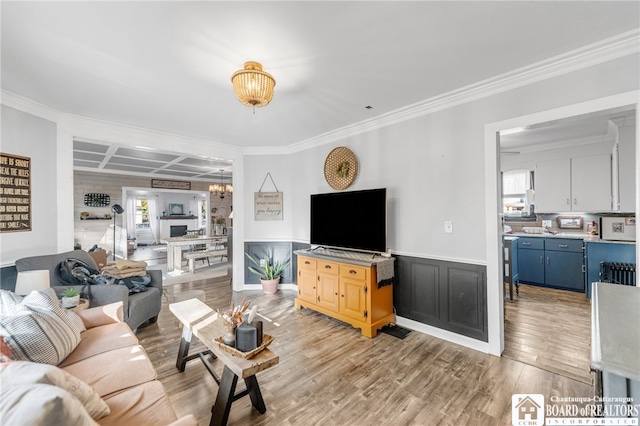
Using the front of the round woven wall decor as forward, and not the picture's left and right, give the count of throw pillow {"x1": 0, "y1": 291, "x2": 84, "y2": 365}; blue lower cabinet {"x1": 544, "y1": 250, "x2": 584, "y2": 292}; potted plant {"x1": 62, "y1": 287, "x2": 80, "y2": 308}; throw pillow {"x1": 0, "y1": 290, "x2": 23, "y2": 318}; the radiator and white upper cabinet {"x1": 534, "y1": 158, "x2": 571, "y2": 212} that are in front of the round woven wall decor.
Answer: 3

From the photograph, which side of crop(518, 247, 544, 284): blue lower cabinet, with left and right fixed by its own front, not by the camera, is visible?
front

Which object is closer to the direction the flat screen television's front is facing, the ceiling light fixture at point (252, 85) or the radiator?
the ceiling light fixture

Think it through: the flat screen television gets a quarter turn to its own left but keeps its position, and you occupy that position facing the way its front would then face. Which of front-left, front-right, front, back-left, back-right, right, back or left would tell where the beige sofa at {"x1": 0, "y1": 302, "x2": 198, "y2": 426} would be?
right

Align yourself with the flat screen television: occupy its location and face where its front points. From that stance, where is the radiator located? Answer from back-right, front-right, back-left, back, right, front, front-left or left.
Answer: back-left

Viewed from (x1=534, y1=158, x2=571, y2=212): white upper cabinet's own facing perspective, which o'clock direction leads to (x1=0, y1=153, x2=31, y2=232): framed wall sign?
The framed wall sign is roughly at 1 o'clock from the white upper cabinet.

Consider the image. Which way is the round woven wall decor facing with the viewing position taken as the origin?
facing the viewer and to the left of the viewer

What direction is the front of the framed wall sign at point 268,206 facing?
toward the camera

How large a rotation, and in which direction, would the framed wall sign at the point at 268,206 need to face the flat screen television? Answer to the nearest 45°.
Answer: approximately 45° to its left

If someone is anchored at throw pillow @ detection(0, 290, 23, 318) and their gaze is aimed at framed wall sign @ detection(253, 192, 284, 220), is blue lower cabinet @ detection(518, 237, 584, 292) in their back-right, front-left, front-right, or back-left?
front-right

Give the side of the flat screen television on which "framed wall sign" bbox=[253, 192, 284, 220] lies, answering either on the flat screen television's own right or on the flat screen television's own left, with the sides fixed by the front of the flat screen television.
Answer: on the flat screen television's own right

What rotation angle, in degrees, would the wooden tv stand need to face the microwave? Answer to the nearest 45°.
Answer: approximately 135° to its left

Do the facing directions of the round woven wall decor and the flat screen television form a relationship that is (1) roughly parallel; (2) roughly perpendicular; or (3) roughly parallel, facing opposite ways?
roughly parallel

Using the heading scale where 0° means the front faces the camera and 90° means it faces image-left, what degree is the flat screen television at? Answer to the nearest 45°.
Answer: approximately 45°

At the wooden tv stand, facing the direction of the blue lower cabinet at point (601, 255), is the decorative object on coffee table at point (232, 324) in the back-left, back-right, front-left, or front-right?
back-right
